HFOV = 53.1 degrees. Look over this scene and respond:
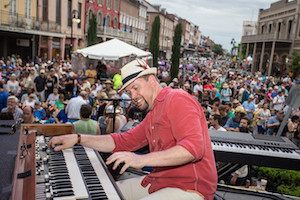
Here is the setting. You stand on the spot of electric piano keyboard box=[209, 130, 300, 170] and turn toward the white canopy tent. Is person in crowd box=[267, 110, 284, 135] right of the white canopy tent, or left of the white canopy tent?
right

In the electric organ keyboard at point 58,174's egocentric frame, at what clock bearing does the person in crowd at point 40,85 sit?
The person in crowd is roughly at 9 o'clock from the electric organ keyboard.

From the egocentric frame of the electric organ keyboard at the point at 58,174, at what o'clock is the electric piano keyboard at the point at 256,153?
the electric piano keyboard at the point at 256,153 is roughly at 11 o'clock from the electric organ keyboard at the point at 58,174.

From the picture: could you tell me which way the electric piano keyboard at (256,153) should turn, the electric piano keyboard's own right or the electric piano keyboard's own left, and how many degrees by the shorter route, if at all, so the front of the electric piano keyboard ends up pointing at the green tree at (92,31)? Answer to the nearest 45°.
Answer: approximately 135° to the electric piano keyboard's own right

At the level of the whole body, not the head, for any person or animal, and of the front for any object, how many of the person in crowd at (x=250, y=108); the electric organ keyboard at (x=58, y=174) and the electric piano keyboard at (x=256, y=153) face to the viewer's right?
1

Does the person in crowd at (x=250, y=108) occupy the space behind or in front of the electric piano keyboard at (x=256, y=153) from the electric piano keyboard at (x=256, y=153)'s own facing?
behind

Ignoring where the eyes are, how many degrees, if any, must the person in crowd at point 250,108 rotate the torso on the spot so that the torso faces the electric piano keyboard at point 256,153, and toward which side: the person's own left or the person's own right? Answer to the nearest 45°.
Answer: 0° — they already face it

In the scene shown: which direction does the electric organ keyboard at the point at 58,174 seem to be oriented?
to the viewer's right

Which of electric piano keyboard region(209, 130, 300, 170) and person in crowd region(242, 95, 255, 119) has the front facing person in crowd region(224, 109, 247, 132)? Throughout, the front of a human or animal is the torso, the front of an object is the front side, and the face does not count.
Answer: person in crowd region(242, 95, 255, 119)

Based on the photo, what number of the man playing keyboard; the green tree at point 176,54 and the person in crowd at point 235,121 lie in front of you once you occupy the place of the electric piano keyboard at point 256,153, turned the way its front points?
1

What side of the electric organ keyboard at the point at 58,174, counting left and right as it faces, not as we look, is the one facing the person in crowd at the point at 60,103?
left
